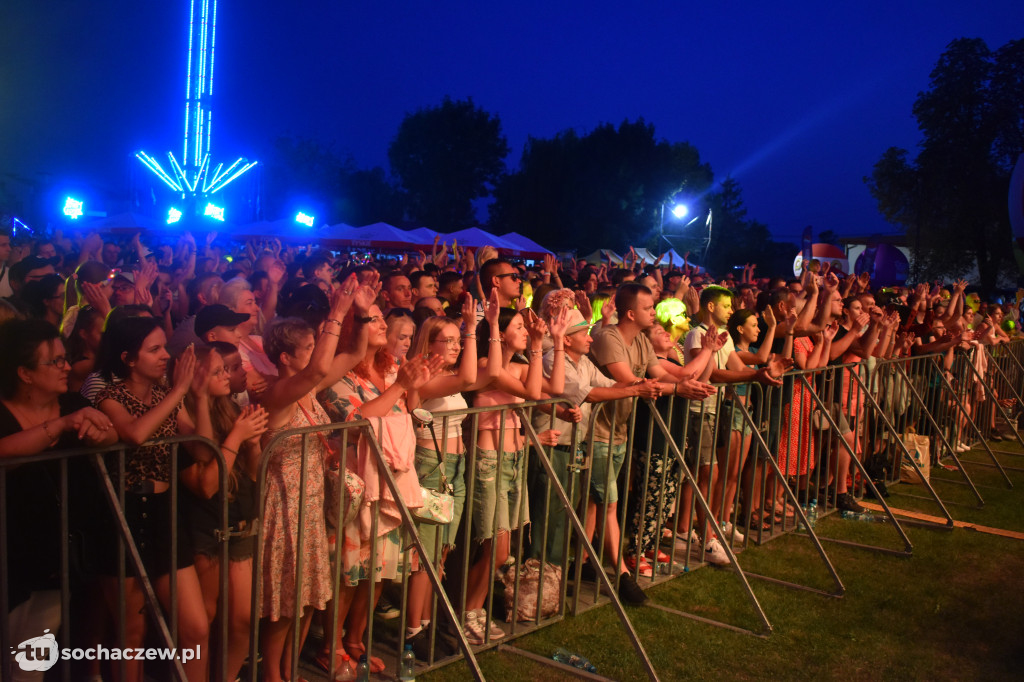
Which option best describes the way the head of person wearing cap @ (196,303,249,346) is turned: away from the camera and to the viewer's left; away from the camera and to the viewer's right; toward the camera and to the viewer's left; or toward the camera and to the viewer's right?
toward the camera and to the viewer's right

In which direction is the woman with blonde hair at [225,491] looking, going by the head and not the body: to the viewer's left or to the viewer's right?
to the viewer's right

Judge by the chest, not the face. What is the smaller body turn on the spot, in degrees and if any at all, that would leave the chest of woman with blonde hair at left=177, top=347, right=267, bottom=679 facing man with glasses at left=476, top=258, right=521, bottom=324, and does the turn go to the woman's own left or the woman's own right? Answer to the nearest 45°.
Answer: approximately 90° to the woman's own left

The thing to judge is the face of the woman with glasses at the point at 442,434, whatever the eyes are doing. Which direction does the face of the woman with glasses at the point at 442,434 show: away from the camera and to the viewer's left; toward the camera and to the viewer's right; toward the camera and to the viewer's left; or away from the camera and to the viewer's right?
toward the camera and to the viewer's right

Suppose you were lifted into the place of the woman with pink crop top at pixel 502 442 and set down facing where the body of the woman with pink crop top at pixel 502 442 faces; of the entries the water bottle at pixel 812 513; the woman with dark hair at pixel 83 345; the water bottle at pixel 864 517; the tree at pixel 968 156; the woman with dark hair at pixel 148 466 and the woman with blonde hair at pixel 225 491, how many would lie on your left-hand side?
3
